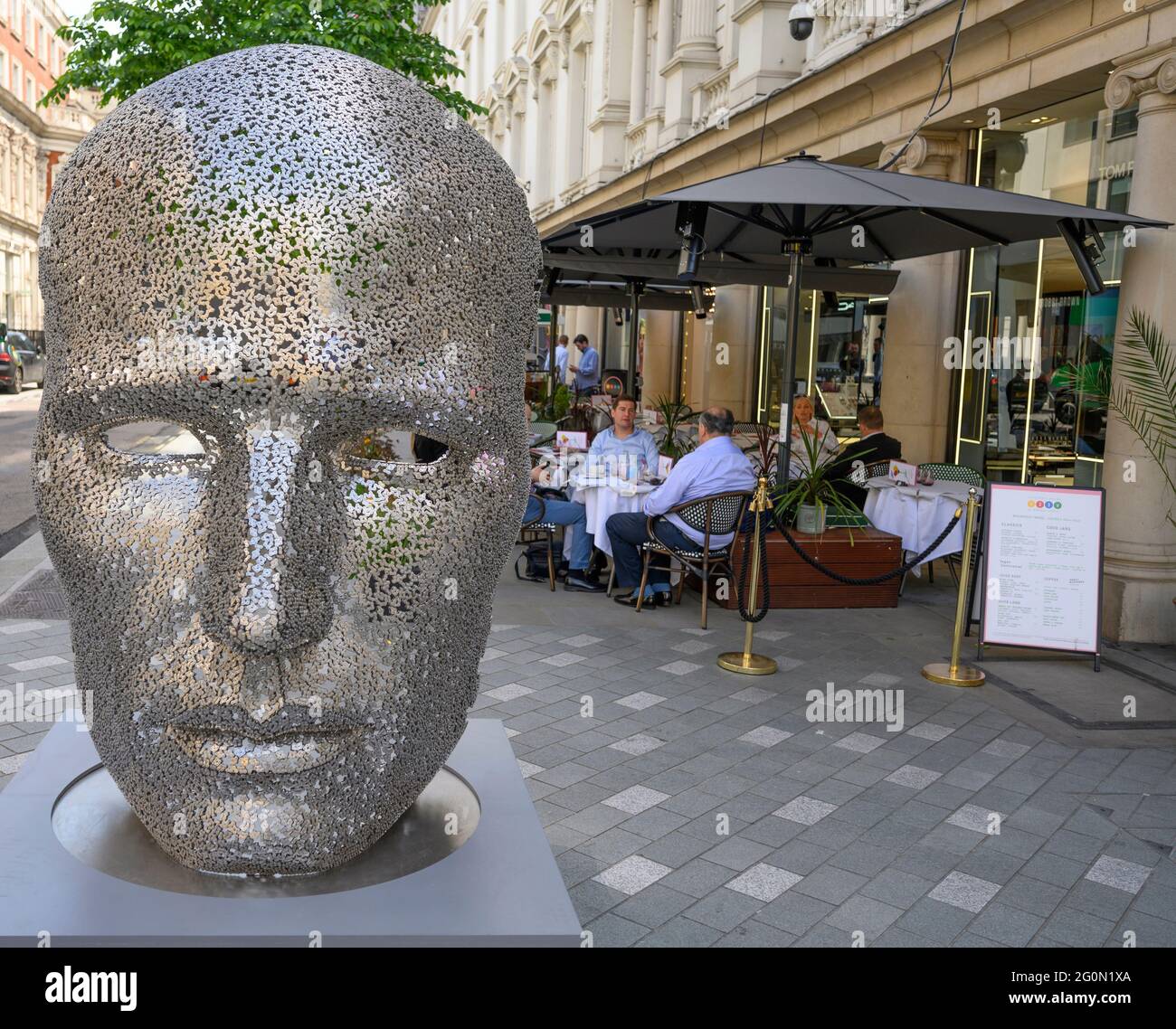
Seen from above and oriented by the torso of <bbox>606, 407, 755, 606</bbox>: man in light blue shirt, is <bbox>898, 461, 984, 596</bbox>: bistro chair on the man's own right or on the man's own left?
on the man's own right

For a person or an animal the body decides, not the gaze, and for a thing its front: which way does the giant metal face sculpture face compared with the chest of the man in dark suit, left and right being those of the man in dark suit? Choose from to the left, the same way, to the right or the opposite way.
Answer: the opposite way

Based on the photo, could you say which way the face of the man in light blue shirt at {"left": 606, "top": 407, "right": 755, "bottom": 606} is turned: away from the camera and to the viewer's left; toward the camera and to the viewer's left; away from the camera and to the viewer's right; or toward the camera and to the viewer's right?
away from the camera and to the viewer's left

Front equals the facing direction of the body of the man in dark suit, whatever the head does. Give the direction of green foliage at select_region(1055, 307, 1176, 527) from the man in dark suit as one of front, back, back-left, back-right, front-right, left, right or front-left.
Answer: back

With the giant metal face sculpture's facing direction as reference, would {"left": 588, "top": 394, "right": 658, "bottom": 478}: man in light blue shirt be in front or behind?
behind

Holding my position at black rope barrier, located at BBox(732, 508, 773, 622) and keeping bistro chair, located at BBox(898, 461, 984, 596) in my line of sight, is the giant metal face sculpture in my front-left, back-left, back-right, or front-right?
back-right

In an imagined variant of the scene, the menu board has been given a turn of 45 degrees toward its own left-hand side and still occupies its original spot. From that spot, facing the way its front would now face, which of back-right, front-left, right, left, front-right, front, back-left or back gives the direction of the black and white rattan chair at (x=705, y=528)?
back-right

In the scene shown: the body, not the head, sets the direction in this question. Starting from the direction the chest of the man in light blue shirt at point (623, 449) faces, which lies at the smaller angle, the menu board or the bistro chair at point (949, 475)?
the menu board

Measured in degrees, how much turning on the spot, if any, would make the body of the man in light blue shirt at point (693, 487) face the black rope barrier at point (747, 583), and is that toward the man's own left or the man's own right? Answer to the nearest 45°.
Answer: approximately 180°

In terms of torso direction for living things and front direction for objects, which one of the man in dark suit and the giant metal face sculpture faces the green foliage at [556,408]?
the man in dark suit
